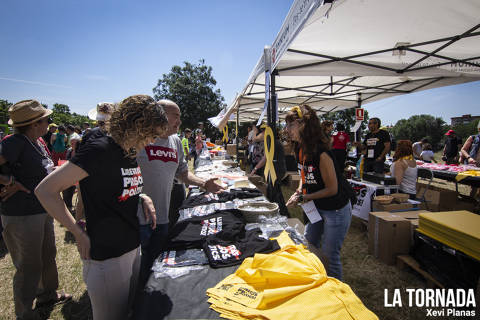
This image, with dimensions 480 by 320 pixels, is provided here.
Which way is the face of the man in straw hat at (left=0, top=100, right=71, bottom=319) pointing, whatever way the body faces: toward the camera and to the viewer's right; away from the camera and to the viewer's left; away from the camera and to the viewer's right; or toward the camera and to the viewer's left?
away from the camera and to the viewer's right

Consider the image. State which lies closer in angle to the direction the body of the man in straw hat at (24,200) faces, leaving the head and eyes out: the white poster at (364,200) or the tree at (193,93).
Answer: the white poster

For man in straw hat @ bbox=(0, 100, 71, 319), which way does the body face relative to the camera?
to the viewer's right

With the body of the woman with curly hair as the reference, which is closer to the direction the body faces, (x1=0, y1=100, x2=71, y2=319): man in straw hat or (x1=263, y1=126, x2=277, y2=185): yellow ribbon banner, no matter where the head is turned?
the yellow ribbon banner

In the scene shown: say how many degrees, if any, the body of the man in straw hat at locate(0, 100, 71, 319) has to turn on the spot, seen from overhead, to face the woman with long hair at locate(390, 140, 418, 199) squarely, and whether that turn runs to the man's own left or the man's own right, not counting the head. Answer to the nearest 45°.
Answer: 0° — they already face them
